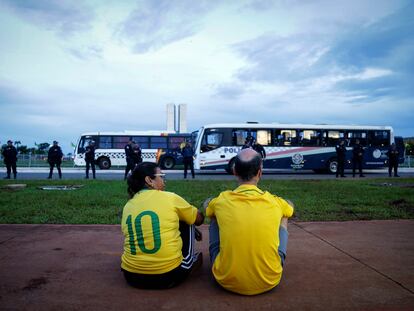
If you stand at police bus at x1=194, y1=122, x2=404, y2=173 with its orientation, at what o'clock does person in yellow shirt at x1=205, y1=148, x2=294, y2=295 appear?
The person in yellow shirt is roughly at 9 o'clock from the police bus.

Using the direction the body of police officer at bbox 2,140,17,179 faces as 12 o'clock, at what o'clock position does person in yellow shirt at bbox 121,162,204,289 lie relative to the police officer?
The person in yellow shirt is roughly at 12 o'clock from the police officer.

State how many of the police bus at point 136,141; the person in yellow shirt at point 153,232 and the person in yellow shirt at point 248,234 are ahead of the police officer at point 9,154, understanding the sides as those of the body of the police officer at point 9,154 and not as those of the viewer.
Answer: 2

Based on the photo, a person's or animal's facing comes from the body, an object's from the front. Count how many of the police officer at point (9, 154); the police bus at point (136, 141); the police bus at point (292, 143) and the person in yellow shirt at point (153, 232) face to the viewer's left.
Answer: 2

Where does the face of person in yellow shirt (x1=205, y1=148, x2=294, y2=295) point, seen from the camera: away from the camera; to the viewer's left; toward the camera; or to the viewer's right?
away from the camera

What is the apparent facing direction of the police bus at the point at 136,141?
to the viewer's left

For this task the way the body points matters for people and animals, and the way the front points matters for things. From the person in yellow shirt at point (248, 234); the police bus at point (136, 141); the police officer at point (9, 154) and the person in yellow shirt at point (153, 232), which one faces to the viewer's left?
the police bus

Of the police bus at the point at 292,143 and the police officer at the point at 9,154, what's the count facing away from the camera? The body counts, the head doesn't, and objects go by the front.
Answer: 0

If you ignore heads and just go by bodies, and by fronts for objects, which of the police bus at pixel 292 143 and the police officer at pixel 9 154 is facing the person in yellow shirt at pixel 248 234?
the police officer

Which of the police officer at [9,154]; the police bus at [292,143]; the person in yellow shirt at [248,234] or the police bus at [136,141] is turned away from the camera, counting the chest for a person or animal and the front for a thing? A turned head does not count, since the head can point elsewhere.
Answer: the person in yellow shirt

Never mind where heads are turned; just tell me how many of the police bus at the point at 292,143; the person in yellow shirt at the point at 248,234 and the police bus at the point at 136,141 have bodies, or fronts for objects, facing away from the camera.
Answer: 1

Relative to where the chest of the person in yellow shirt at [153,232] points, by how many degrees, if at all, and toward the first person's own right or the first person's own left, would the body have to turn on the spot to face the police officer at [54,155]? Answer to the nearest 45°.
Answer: approximately 45° to the first person's own left

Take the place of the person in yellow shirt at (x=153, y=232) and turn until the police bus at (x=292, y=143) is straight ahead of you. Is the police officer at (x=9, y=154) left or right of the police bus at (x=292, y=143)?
left

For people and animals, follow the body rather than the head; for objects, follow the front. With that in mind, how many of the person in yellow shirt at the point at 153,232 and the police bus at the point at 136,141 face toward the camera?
0

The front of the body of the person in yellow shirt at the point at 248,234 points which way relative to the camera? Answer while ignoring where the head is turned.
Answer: away from the camera

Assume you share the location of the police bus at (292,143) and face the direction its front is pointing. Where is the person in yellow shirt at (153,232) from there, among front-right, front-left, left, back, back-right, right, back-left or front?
left

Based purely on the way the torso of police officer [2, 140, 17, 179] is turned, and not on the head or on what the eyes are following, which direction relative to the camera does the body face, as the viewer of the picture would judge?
toward the camera

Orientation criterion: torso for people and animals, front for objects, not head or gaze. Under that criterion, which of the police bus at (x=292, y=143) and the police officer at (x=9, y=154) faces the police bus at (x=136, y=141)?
the police bus at (x=292, y=143)

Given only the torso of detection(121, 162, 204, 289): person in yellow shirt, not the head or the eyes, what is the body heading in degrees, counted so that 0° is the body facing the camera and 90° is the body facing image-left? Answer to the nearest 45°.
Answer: approximately 225°

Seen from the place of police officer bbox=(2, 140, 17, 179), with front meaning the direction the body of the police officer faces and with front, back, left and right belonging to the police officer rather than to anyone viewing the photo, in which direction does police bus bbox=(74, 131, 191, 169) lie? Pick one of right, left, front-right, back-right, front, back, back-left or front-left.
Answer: back-left

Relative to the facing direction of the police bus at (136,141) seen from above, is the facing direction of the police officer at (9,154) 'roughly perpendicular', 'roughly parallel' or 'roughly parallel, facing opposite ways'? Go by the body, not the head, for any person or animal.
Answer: roughly perpendicular

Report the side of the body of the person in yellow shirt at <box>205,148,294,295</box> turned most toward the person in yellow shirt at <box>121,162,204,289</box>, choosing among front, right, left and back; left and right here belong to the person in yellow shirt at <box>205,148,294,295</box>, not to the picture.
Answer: left

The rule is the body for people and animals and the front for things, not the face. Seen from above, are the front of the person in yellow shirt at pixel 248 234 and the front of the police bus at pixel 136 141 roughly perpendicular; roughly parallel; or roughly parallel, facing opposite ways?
roughly perpendicular
